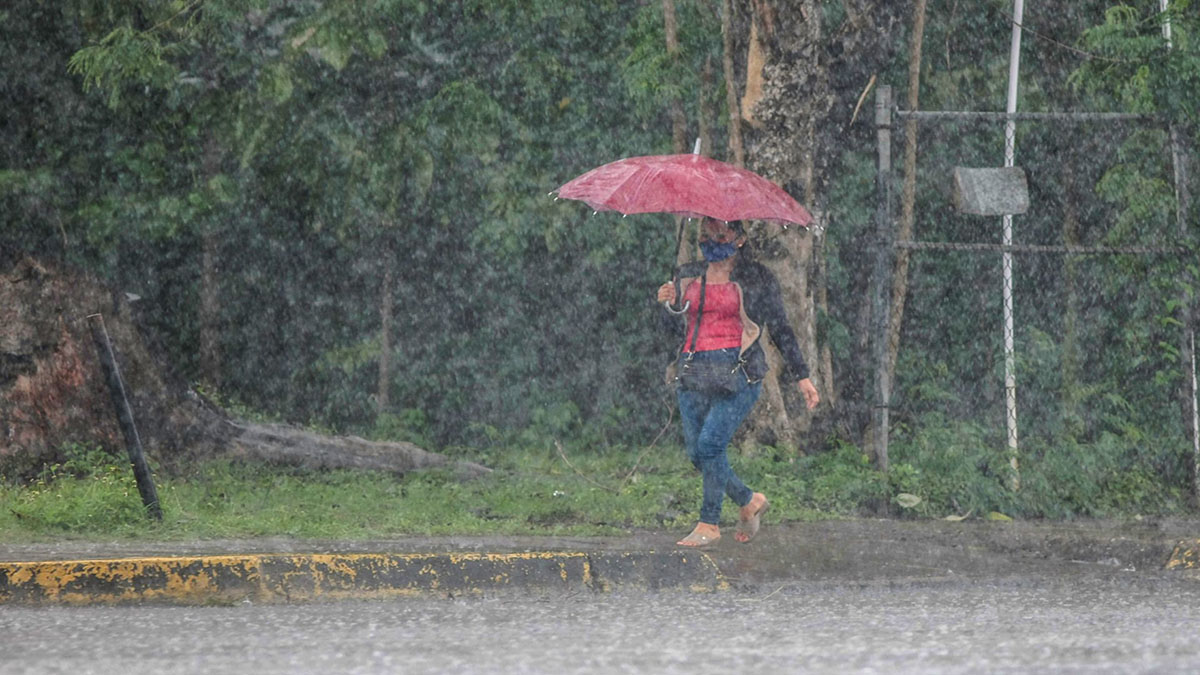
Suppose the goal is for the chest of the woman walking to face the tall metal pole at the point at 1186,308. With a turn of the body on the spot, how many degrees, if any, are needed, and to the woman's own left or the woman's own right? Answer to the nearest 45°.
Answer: approximately 180°

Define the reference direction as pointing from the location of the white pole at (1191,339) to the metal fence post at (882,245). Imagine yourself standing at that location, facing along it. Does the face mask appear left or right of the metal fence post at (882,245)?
left

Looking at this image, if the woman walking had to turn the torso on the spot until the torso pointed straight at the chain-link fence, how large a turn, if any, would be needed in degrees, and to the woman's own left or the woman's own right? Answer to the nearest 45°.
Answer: approximately 180°

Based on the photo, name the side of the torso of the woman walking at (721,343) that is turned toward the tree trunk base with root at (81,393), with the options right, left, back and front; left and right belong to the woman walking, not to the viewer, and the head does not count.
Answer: right

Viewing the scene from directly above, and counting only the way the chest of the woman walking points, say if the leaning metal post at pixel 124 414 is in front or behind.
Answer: in front

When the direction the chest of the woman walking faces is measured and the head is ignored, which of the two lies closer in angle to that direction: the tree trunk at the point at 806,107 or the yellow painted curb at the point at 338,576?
the yellow painted curb

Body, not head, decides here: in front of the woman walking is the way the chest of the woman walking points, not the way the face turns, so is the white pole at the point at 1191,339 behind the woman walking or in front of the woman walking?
behind

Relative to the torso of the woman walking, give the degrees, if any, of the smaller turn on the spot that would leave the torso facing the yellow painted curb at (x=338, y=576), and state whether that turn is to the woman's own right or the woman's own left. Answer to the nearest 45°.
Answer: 0° — they already face it

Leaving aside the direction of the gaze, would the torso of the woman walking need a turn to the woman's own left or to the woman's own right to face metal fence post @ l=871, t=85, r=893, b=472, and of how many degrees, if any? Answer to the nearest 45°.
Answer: approximately 180°

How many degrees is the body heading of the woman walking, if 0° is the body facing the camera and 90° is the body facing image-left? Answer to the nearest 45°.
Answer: approximately 45°

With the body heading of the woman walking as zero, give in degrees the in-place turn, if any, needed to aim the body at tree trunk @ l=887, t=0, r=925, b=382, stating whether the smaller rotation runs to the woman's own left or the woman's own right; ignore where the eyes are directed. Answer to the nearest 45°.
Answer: approximately 135° to the woman's own right

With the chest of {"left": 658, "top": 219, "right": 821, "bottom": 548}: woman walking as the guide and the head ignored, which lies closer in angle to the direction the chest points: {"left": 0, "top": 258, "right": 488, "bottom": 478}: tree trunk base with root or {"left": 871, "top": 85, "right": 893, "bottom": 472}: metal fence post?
the tree trunk base with root
